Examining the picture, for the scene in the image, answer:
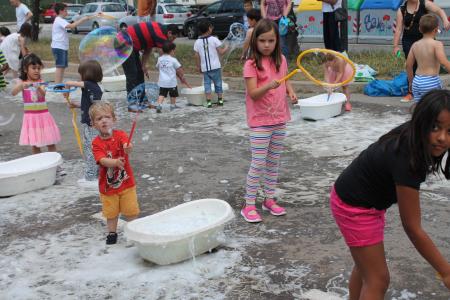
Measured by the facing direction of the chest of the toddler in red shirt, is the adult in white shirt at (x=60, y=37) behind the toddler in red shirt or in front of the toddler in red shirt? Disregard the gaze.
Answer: behind

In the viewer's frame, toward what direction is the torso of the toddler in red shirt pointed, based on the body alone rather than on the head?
toward the camera

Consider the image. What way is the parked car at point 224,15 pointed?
to the viewer's left

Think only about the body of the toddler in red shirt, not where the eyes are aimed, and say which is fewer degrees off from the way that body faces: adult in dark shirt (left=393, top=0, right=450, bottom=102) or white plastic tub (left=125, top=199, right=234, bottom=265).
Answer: the white plastic tub

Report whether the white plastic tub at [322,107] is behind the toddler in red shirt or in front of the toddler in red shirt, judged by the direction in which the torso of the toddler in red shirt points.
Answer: behind

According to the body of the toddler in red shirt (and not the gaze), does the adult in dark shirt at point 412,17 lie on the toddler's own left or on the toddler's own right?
on the toddler's own left

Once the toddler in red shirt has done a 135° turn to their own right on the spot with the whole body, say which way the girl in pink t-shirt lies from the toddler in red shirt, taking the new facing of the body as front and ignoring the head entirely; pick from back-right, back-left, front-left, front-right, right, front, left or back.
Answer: back-right

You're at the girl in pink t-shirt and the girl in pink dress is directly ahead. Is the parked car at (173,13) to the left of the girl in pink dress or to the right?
right

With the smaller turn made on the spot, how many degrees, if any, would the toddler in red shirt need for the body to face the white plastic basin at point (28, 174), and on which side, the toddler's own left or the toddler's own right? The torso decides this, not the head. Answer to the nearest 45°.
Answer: approximately 135° to the toddler's own right
